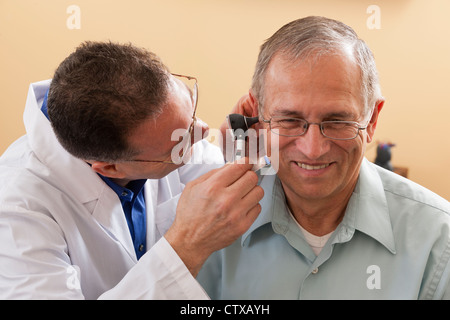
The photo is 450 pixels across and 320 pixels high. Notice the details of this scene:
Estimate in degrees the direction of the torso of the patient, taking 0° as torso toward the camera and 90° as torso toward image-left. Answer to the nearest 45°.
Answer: approximately 0°

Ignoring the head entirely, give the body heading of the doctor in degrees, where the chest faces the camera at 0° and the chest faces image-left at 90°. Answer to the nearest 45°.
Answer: approximately 315°

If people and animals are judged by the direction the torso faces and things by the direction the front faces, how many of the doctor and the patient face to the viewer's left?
0
